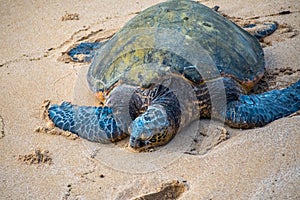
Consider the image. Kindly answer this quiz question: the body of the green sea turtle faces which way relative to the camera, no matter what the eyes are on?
toward the camera
